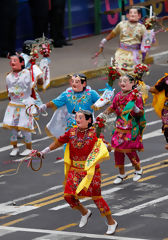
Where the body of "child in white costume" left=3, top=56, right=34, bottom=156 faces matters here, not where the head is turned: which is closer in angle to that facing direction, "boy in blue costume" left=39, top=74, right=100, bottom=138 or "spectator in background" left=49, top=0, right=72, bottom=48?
the boy in blue costume

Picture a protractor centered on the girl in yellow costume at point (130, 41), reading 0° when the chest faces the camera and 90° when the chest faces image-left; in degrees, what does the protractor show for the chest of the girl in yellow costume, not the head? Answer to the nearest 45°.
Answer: approximately 0°

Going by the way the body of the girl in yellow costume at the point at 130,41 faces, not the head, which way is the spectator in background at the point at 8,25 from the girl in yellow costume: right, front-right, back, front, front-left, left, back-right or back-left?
back-right

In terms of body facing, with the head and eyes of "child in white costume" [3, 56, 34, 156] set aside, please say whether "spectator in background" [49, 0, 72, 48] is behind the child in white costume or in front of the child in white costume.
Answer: behind

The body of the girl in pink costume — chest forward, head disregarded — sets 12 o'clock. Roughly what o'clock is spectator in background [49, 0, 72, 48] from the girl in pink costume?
The spectator in background is roughly at 4 o'clock from the girl in pink costume.

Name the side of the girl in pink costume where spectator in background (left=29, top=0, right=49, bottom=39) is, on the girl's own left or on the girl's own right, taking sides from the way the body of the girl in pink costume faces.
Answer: on the girl's own right

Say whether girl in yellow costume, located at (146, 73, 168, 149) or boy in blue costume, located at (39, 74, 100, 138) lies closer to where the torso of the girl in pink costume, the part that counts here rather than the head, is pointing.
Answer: the boy in blue costume

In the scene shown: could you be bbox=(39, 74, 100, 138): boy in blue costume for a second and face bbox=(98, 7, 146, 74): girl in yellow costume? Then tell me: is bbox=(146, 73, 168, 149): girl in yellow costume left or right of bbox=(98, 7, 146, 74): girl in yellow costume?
right

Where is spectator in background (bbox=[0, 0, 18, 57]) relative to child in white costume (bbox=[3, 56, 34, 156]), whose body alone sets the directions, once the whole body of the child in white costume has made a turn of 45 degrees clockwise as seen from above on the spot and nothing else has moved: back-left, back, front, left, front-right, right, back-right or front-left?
right

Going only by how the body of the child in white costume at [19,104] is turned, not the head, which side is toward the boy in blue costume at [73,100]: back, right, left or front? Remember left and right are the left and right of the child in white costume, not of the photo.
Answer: left
